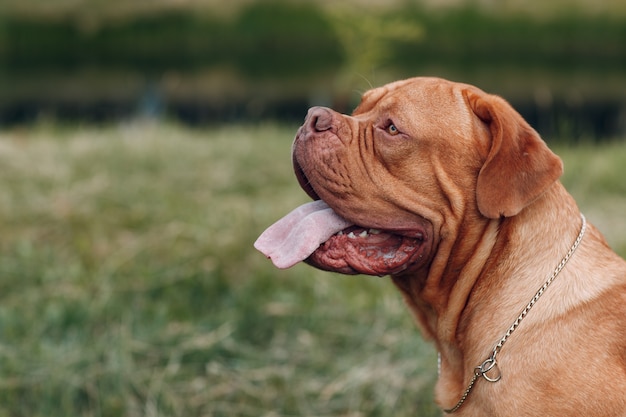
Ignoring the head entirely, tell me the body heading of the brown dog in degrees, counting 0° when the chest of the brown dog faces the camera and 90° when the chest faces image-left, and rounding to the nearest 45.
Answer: approximately 90°
